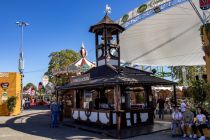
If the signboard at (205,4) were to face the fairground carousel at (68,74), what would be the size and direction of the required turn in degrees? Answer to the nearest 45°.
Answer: approximately 135° to its right

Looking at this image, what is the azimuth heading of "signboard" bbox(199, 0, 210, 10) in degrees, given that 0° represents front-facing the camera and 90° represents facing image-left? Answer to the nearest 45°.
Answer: approximately 0°
